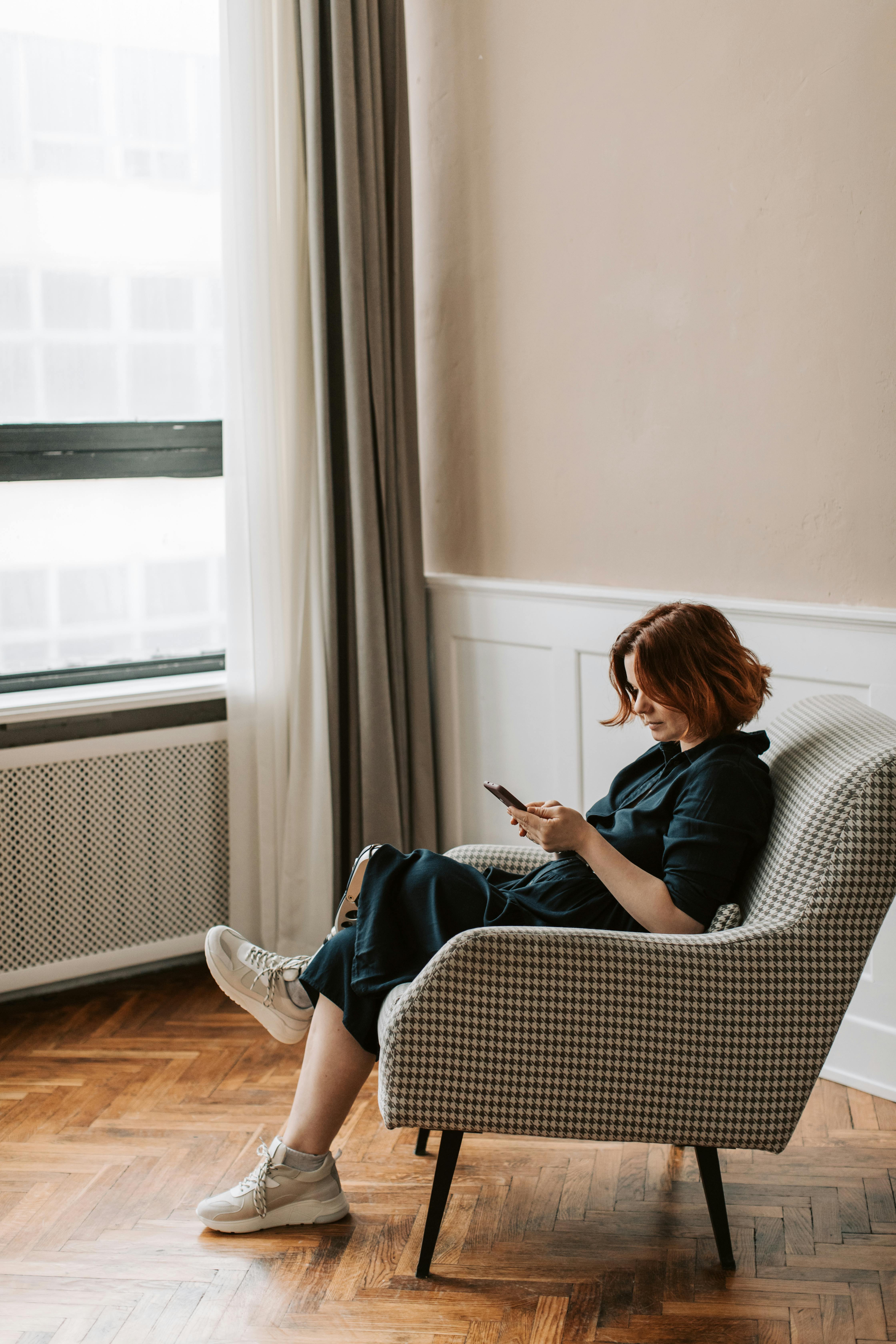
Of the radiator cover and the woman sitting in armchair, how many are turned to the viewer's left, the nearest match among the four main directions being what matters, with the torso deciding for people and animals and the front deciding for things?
1

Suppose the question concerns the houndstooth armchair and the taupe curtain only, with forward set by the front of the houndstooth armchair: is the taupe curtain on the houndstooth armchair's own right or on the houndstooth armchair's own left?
on the houndstooth armchair's own right

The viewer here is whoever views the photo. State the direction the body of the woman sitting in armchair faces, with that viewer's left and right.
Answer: facing to the left of the viewer

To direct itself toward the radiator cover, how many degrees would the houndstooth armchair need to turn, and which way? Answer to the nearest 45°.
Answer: approximately 45° to its right

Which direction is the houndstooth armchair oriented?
to the viewer's left

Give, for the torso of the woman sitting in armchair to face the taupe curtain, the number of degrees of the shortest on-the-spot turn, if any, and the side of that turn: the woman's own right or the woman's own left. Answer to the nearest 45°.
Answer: approximately 90° to the woman's own right

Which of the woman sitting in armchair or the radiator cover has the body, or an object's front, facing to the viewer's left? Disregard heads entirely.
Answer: the woman sitting in armchair

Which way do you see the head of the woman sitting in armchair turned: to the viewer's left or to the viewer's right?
to the viewer's left
